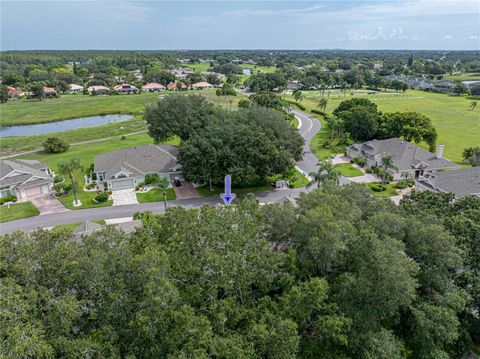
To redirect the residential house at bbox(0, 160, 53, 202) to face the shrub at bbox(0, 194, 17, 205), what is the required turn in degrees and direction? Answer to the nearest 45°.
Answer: approximately 45° to its right

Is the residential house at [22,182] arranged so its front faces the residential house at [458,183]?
no

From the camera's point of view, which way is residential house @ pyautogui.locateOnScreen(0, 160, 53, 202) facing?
toward the camera

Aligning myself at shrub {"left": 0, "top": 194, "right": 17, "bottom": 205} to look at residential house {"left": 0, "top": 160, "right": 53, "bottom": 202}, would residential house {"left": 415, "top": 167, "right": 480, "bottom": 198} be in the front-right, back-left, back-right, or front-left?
front-right

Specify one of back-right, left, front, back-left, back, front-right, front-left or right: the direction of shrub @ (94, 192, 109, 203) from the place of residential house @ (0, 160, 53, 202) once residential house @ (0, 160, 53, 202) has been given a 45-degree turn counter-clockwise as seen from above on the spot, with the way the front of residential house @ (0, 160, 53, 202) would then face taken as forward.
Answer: front
